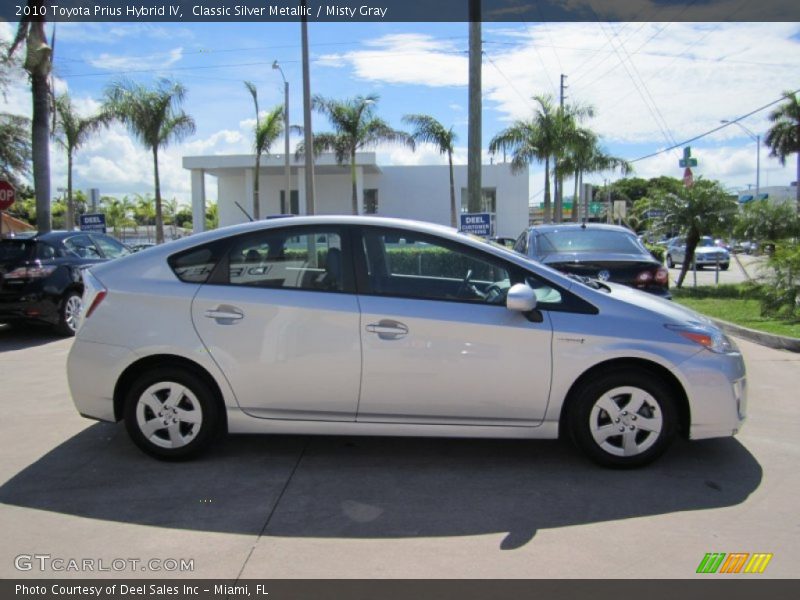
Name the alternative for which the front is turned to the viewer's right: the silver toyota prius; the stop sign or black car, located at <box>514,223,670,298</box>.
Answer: the silver toyota prius

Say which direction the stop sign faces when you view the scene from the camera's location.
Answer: facing the viewer

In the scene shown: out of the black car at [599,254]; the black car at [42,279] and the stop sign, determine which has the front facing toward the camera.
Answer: the stop sign

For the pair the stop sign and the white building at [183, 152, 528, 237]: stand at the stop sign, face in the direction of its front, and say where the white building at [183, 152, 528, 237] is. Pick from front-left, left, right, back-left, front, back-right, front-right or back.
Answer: back-left

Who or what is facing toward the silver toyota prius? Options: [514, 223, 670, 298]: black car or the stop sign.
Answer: the stop sign

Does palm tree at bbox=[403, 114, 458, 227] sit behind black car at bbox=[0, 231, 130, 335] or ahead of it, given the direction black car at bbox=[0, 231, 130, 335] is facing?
ahead

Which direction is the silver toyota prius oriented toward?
to the viewer's right

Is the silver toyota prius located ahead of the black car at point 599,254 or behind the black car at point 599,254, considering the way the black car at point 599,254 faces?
behind

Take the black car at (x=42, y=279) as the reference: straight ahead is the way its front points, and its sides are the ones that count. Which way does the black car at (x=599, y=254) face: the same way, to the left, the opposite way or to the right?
the same way

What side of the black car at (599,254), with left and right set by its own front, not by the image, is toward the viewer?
back

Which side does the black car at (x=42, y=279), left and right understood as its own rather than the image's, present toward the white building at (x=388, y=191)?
front

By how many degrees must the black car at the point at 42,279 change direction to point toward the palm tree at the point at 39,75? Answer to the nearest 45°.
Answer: approximately 45° to its left

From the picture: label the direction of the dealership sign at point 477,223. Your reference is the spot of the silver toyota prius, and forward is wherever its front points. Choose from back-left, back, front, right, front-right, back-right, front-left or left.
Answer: left

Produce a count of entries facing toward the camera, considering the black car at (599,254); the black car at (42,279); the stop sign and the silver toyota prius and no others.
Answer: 1

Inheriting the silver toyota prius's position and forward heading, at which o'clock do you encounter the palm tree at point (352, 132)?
The palm tree is roughly at 9 o'clock from the silver toyota prius.

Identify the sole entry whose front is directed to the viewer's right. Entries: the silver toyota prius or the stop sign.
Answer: the silver toyota prius
